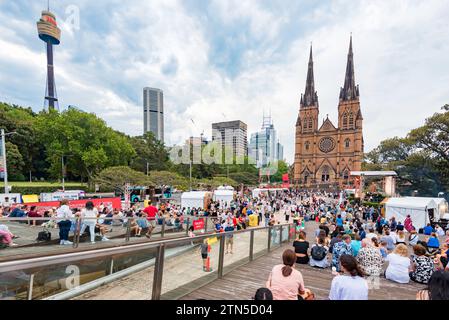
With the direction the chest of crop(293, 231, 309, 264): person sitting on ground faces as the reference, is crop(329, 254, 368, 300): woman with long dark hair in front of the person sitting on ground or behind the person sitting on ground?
behind

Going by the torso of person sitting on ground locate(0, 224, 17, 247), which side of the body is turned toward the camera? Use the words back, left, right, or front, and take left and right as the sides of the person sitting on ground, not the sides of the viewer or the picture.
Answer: right

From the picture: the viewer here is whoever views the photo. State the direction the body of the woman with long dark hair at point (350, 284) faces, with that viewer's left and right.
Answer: facing away from the viewer and to the left of the viewer

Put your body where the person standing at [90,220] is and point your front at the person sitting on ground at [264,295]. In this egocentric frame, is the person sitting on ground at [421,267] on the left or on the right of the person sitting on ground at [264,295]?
left

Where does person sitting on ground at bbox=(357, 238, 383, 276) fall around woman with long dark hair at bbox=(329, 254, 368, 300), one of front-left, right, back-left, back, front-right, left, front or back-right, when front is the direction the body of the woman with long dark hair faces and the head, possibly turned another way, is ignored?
front-right

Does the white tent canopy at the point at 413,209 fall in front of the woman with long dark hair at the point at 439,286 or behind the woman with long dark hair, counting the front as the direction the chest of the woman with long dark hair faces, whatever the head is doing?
in front

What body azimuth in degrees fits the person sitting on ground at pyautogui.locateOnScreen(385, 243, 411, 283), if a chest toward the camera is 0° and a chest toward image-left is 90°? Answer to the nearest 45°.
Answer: approximately 180°

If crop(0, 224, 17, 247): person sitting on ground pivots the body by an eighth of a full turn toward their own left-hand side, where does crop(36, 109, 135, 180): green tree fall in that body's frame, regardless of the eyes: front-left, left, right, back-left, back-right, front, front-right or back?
front-left

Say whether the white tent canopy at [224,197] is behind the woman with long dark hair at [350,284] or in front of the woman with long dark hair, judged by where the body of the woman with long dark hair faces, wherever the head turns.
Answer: in front

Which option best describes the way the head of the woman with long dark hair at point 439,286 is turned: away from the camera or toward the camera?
away from the camera

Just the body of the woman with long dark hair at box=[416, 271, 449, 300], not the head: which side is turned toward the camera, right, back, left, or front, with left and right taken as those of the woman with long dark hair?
back

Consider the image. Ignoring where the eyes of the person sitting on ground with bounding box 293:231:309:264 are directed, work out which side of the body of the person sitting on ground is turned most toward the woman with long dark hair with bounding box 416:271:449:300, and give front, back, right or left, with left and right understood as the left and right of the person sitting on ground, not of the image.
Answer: back

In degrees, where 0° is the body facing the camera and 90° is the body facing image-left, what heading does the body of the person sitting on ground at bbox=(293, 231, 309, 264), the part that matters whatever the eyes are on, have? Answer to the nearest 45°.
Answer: approximately 180°

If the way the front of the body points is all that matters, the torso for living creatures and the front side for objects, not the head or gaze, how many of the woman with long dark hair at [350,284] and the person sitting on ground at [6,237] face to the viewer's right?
1
